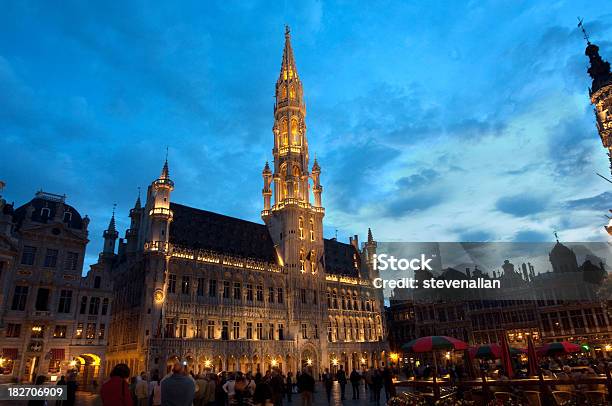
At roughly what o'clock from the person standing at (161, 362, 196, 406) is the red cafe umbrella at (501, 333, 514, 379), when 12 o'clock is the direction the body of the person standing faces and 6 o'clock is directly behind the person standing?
The red cafe umbrella is roughly at 2 o'clock from the person standing.

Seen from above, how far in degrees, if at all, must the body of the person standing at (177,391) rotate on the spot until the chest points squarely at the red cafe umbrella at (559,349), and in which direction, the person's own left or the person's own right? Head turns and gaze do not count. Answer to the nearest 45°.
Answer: approximately 45° to the person's own right

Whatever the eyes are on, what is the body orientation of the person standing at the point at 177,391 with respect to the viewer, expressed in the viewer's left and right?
facing away from the viewer

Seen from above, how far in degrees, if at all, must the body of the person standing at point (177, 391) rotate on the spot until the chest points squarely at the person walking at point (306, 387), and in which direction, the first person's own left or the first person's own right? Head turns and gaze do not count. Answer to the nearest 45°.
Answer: approximately 45° to the first person's own right

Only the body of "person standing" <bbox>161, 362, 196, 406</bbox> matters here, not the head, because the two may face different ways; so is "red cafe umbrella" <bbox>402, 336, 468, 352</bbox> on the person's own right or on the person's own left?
on the person's own right

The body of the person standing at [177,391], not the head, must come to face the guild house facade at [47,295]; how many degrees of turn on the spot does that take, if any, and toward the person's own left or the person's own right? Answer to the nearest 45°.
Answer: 0° — they already face it
